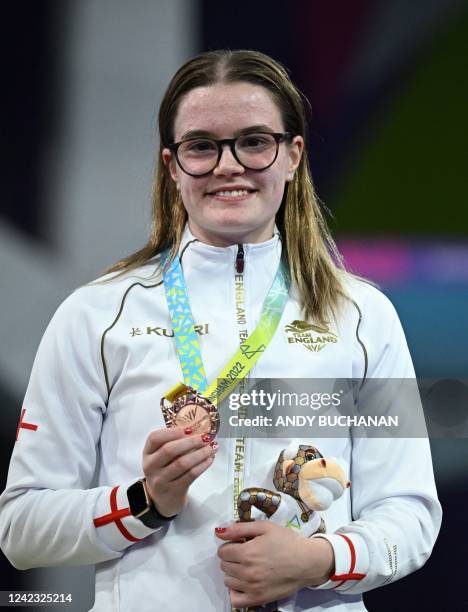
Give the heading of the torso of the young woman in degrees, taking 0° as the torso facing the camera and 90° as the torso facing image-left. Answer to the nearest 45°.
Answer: approximately 0°
